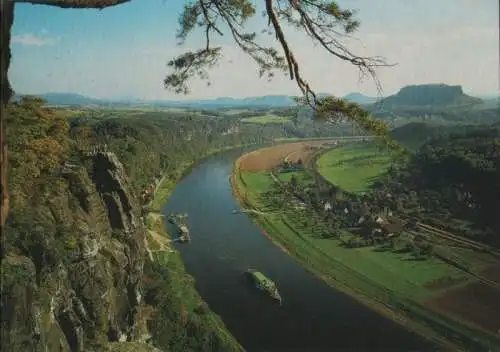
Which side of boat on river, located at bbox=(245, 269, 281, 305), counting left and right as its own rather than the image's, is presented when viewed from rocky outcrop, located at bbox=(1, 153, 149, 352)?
right

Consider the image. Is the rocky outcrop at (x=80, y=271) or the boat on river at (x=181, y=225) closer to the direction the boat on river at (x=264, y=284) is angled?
the rocky outcrop

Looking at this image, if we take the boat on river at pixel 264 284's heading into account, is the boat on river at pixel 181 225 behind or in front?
behind

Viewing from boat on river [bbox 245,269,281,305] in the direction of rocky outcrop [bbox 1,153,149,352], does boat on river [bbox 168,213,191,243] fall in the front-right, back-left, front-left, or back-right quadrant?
back-right

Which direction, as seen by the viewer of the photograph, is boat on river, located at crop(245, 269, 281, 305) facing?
facing the viewer and to the right of the viewer
